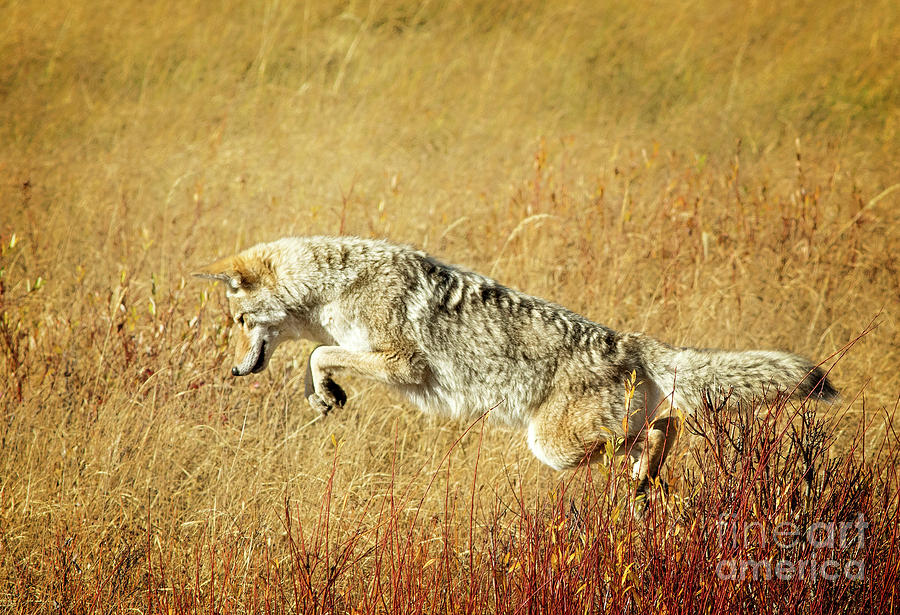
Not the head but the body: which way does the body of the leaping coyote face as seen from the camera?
to the viewer's left
